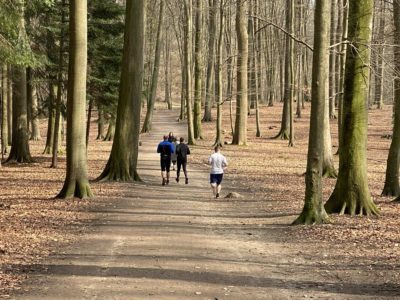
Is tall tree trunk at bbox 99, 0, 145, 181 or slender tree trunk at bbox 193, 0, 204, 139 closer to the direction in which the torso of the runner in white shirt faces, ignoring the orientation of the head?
the slender tree trunk

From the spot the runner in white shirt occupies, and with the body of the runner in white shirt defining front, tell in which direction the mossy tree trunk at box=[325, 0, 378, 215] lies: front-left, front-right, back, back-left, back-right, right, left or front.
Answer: back-right

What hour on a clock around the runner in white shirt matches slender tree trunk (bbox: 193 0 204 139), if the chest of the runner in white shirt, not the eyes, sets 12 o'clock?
The slender tree trunk is roughly at 12 o'clock from the runner in white shirt.

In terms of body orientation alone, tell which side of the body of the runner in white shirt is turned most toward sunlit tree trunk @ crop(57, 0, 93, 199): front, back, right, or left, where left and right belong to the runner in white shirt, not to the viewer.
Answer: left

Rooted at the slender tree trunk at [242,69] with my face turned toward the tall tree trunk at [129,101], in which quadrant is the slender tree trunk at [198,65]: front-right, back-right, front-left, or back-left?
back-right

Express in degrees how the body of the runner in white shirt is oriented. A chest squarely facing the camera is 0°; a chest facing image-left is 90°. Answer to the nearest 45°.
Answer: approximately 180°

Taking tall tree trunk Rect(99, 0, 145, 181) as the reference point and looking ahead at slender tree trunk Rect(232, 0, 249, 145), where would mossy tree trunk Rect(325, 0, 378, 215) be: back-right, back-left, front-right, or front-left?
back-right

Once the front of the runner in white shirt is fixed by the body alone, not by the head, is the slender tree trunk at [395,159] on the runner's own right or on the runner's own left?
on the runner's own right
